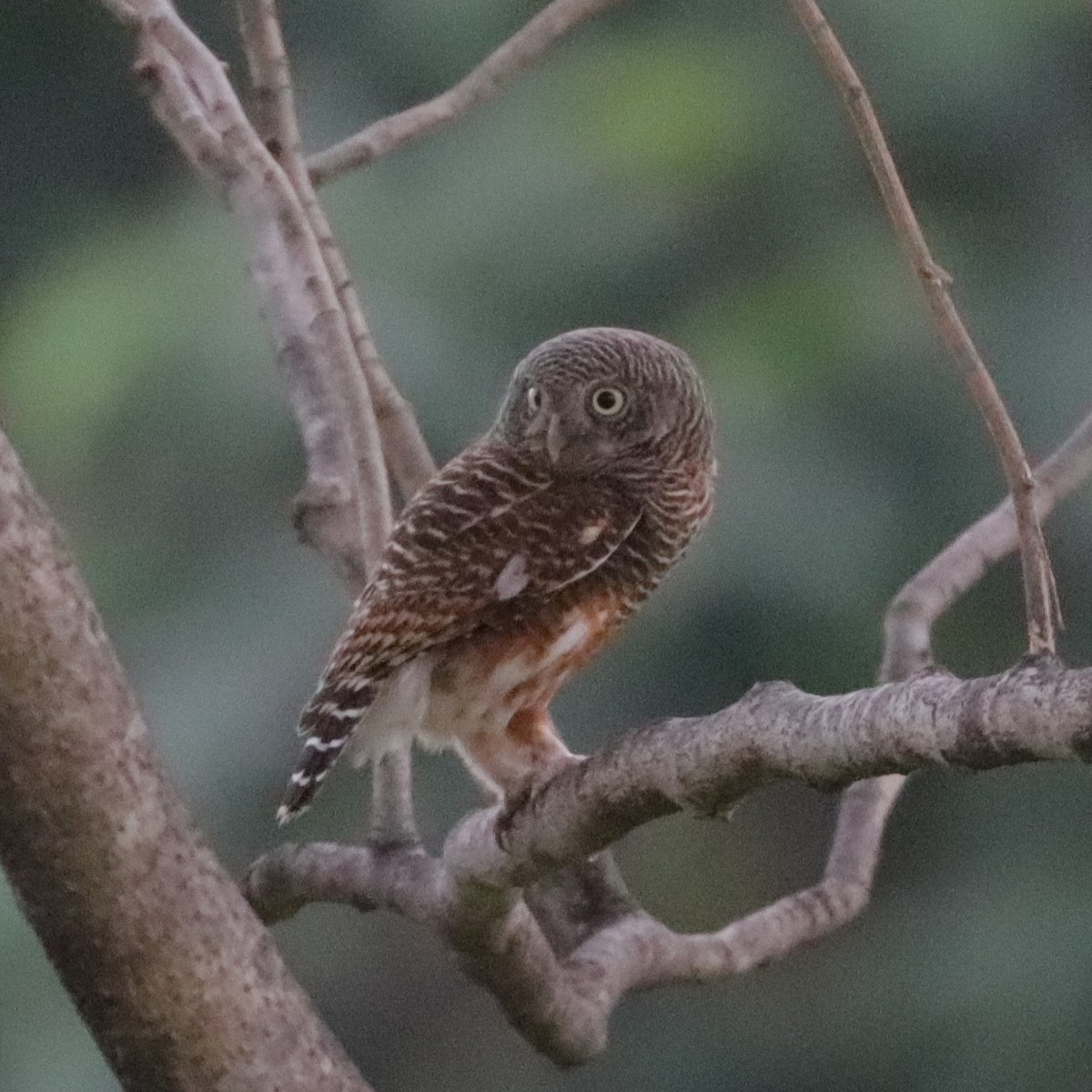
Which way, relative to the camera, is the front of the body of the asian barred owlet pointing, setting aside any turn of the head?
to the viewer's right

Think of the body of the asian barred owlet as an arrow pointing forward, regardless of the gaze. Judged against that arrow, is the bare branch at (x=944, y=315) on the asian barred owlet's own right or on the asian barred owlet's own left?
on the asian barred owlet's own right
